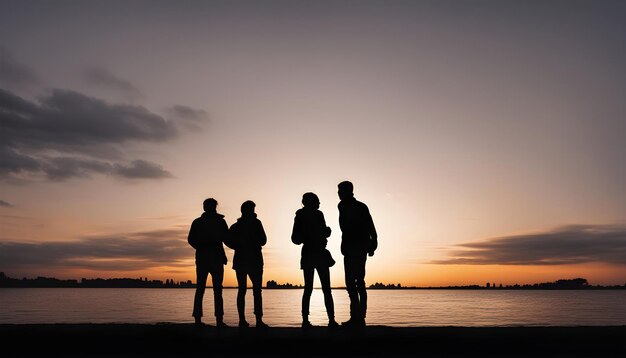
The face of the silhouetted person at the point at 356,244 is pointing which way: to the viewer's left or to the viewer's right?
to the viewer's left

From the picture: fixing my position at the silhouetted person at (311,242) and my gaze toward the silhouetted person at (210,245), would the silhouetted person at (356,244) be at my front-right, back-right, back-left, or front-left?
back-right

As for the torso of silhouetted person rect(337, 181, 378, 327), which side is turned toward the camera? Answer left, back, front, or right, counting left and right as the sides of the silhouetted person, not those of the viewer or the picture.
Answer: left

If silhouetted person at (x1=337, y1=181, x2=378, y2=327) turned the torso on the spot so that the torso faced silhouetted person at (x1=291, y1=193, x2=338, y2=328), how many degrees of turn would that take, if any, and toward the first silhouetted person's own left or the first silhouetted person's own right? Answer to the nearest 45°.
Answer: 0° — they already face them

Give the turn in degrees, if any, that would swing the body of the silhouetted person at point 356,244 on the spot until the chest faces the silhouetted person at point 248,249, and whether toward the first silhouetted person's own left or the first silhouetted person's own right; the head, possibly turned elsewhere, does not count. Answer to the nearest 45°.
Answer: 0° — they already face them
